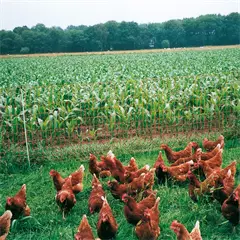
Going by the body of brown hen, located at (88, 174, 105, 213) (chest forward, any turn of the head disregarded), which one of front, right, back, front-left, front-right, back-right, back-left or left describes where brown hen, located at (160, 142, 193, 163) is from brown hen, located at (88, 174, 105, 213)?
back-left

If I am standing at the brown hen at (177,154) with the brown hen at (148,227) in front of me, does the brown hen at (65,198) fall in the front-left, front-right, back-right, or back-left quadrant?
front-right

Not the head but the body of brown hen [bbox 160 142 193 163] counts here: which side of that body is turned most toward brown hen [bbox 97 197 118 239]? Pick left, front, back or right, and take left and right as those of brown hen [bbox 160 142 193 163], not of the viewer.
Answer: left

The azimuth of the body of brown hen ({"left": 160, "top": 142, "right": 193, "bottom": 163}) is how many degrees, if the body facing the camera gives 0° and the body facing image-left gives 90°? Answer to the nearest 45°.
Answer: approximately 90°

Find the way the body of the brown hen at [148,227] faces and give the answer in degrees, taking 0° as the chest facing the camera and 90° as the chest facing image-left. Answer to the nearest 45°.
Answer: approximately 45°

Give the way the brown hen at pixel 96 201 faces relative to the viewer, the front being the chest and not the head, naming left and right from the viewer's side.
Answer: facing the viewer

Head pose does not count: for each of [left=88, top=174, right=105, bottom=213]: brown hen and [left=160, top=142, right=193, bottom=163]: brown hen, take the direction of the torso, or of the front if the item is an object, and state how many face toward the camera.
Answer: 1

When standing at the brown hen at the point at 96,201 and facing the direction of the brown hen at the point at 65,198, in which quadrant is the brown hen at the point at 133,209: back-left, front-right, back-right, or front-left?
back-left

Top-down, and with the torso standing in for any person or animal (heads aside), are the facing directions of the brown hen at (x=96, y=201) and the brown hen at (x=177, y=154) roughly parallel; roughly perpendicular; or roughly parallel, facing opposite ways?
roughly perpendicular
